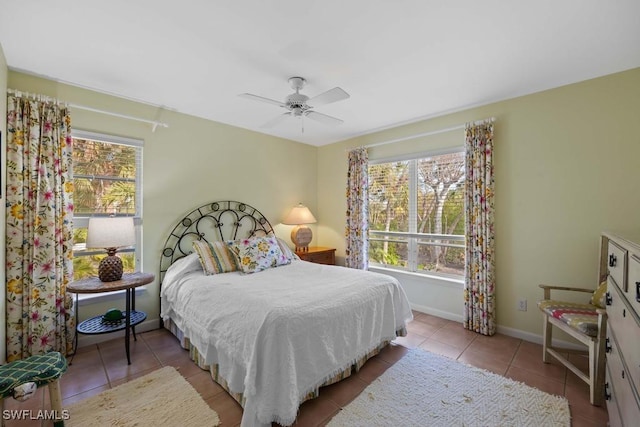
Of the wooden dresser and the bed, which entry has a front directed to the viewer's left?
the wooden dresser

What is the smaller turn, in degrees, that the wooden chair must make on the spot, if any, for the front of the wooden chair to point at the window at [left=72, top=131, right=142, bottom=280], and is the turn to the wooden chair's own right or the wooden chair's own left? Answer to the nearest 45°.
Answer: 0° — it already faces it

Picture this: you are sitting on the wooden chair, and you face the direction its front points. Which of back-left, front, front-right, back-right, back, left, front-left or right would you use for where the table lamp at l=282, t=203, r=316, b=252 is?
front-right

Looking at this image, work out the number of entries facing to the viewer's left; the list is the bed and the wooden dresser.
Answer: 1

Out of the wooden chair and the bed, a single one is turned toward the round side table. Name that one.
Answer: the wooden chair

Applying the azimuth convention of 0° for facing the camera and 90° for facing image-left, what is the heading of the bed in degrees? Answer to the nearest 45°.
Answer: approximately 315°

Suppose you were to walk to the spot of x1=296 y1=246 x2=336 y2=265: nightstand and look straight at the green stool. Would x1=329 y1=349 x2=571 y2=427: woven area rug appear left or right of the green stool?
left

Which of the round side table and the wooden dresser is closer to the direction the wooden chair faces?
the round side table

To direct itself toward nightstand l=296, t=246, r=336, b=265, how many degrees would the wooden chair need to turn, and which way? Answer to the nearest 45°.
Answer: approximately 45° to its right

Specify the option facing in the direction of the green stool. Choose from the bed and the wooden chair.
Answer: the wooden chair

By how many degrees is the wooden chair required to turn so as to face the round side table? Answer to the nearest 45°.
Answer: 0° — it already faces it

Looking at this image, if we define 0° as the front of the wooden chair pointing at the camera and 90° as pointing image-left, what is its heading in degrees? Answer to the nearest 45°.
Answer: approximately 45°

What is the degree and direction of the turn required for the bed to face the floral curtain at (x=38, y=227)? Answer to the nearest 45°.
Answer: approximately 135° to its right

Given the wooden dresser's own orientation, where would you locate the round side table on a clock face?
The round side table is roughly at 11 o'clock from the wooden dresser.

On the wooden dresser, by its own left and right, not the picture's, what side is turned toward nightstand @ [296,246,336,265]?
front

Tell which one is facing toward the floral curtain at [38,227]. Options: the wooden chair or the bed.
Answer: the wooden chair
